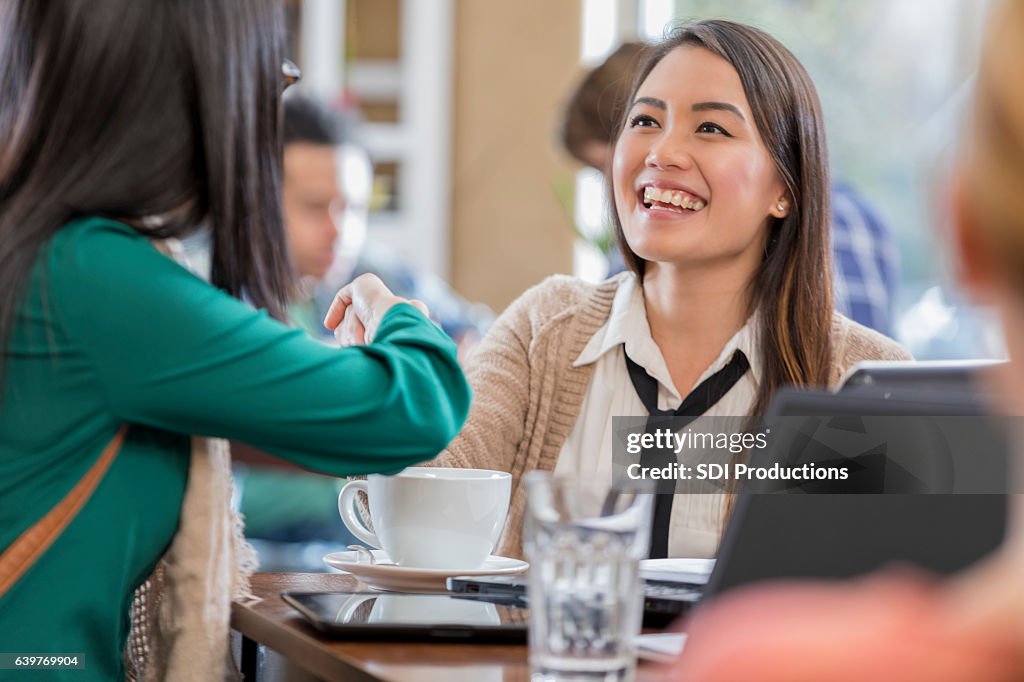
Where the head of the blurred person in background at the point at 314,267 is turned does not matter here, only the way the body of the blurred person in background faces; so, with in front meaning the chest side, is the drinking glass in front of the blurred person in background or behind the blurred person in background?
in front

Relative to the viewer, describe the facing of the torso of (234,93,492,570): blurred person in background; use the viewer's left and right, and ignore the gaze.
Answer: facing the viewer

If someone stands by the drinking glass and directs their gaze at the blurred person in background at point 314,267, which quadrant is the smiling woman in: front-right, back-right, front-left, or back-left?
front-right

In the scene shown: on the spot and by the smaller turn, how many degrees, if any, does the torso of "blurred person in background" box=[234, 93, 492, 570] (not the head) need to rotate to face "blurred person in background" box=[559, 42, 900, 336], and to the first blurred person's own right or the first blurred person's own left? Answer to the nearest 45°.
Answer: approximately 45° to the first blurred person's own left

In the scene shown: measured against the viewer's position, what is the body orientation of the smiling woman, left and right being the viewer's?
facing the viewer and to the left of the viewer

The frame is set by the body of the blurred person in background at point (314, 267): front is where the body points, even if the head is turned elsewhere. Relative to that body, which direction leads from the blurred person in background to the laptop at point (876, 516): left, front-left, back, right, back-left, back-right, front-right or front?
front

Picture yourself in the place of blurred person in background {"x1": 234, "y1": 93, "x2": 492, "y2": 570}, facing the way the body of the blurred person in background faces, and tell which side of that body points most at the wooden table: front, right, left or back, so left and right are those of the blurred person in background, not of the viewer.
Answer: front

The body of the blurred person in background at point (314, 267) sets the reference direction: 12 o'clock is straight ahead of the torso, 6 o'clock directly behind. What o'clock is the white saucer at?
The white saucer is roughly at 12 o'clock from the blurred person in background.

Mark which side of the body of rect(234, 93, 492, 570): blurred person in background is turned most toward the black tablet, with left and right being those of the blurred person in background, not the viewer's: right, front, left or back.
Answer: front

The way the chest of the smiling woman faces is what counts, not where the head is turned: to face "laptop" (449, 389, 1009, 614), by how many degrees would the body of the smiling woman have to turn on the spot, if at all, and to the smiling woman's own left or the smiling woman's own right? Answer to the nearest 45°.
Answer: approximately 45° to the smiling woman's own left

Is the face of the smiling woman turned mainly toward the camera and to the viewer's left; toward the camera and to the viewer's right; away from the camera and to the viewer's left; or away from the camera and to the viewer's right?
toward the camera and to the viewer's left

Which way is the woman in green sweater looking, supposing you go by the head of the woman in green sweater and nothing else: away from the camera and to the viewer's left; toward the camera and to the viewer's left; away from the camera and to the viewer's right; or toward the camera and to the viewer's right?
away from the camera and to the viewer's right

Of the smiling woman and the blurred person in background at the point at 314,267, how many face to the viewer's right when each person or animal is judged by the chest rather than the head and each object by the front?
0

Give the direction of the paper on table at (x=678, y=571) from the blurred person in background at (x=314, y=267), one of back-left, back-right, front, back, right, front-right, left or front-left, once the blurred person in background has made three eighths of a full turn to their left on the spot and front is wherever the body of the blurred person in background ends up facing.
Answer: back-right

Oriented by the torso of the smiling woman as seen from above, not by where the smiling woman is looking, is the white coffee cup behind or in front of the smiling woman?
in front

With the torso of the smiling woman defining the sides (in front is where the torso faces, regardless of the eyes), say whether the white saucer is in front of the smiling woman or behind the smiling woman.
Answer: in front
